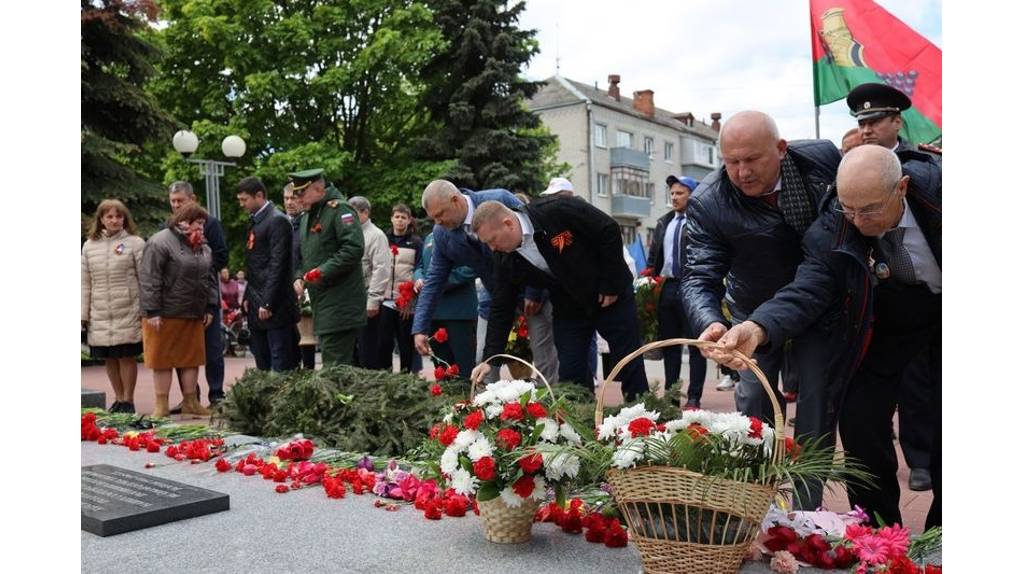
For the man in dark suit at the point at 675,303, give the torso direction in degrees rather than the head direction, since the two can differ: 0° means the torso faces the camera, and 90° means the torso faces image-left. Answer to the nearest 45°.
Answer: approximately 45°

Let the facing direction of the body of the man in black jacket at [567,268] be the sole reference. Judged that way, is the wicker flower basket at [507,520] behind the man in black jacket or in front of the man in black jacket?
in front

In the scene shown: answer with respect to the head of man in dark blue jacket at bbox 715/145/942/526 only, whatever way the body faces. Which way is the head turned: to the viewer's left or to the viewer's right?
to the viewer's left

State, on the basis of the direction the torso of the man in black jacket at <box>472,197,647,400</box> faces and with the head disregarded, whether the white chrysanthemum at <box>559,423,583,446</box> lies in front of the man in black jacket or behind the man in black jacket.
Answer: in front

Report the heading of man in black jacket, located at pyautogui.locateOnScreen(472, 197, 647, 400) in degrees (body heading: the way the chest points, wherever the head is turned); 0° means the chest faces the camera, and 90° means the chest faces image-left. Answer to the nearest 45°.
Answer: approximately 45°

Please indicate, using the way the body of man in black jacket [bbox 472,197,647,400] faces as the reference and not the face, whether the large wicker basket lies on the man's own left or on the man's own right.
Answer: on the man's own left

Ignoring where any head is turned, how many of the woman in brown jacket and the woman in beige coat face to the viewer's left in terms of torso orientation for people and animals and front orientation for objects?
0

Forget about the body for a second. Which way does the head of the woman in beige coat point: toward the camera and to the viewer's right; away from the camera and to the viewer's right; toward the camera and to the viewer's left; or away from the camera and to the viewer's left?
toward the camera and to the viewer's right
